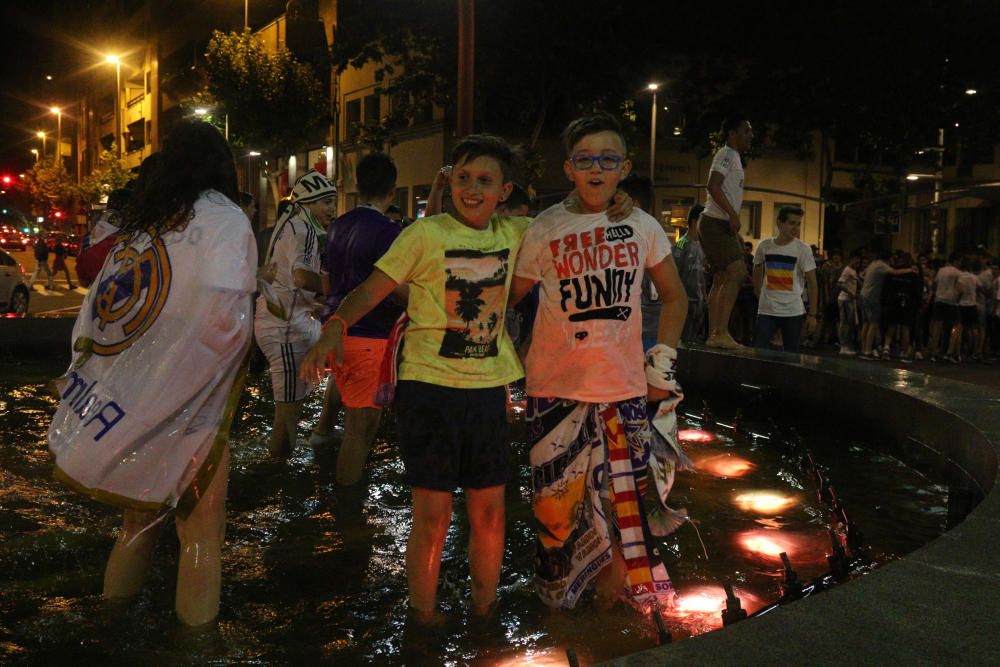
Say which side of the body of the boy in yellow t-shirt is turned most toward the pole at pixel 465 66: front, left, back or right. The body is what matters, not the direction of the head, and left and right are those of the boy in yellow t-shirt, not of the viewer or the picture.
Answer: back

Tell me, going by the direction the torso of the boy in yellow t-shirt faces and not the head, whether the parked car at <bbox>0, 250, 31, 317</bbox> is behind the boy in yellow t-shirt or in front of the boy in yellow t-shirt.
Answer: behind

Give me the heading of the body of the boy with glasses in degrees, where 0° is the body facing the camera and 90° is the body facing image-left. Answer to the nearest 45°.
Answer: approximately 0°

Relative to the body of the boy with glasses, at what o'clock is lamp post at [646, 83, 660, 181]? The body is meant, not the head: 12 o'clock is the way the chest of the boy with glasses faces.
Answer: The lamp post is roughly at 6 o'clock from the boy with glasses.

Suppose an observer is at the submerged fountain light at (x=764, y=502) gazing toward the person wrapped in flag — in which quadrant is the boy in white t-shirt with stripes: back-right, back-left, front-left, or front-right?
back-right

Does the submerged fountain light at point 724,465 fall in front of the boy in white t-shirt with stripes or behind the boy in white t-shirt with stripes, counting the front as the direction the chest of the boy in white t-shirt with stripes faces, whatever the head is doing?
in front

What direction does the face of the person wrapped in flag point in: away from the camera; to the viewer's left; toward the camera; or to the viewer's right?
away from the camera

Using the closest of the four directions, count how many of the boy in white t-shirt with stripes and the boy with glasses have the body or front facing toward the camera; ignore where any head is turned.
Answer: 2

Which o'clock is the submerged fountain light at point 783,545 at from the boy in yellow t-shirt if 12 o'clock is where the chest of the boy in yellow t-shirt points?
The submerged fountain light is roughly at 8 o'clock from the boy in yellow t-shirt.

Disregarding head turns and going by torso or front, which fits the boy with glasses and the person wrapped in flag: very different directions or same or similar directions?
very different directions

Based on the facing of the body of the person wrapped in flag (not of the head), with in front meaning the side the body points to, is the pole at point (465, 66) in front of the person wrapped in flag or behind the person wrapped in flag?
in front

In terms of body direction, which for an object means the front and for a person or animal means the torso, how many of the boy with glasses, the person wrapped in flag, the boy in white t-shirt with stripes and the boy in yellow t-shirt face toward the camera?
3

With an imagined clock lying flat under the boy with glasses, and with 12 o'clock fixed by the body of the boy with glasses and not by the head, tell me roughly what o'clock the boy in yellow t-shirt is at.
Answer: The boy in yellow t-shirt is roughly at 2 o'clock from the boy with glasses.

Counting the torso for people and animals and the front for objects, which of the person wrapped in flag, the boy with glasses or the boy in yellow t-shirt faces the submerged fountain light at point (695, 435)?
the person wrapped in flag

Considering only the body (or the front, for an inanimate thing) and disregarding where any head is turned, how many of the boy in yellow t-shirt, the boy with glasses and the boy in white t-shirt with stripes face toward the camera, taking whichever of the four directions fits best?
3

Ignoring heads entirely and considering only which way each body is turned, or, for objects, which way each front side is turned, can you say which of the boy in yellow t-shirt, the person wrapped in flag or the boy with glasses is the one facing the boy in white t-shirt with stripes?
the person wrapped in flag
